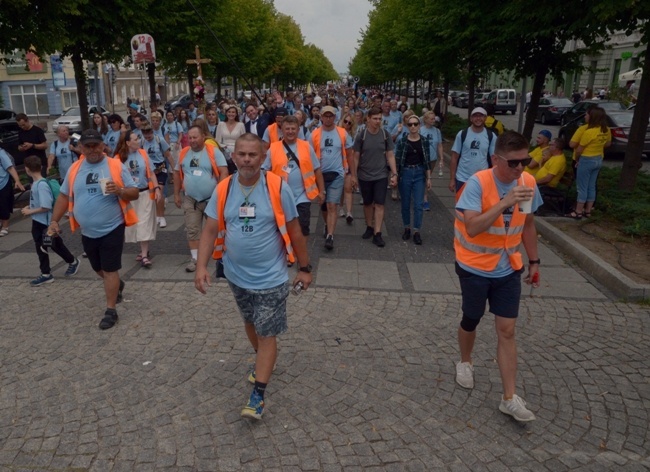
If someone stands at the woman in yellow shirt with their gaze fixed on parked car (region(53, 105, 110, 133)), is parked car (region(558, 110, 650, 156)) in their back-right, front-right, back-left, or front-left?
front-right

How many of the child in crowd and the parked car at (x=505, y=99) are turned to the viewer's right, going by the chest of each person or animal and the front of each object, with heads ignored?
0

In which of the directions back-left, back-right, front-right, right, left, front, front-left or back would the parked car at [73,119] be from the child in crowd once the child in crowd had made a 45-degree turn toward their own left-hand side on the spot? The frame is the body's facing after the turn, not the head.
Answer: back-right

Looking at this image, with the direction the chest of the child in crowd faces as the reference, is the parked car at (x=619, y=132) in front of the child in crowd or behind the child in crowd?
behind

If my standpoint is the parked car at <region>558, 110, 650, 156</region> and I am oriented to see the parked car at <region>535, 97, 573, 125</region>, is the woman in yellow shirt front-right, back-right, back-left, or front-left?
back-left

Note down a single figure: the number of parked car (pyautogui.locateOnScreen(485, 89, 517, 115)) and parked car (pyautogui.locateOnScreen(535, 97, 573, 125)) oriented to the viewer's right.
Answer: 0

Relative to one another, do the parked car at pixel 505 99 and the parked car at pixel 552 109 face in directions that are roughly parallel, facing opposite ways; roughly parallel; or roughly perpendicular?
roughly parallel
